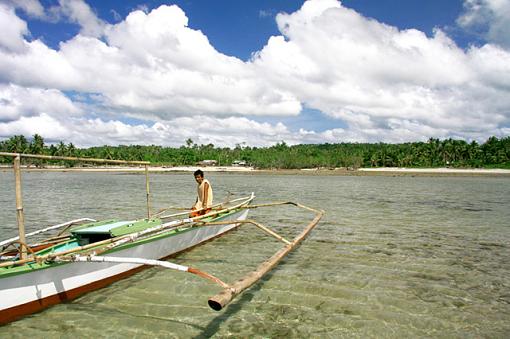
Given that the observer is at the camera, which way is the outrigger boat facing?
facing away from the viewer and to the right of the viewer
